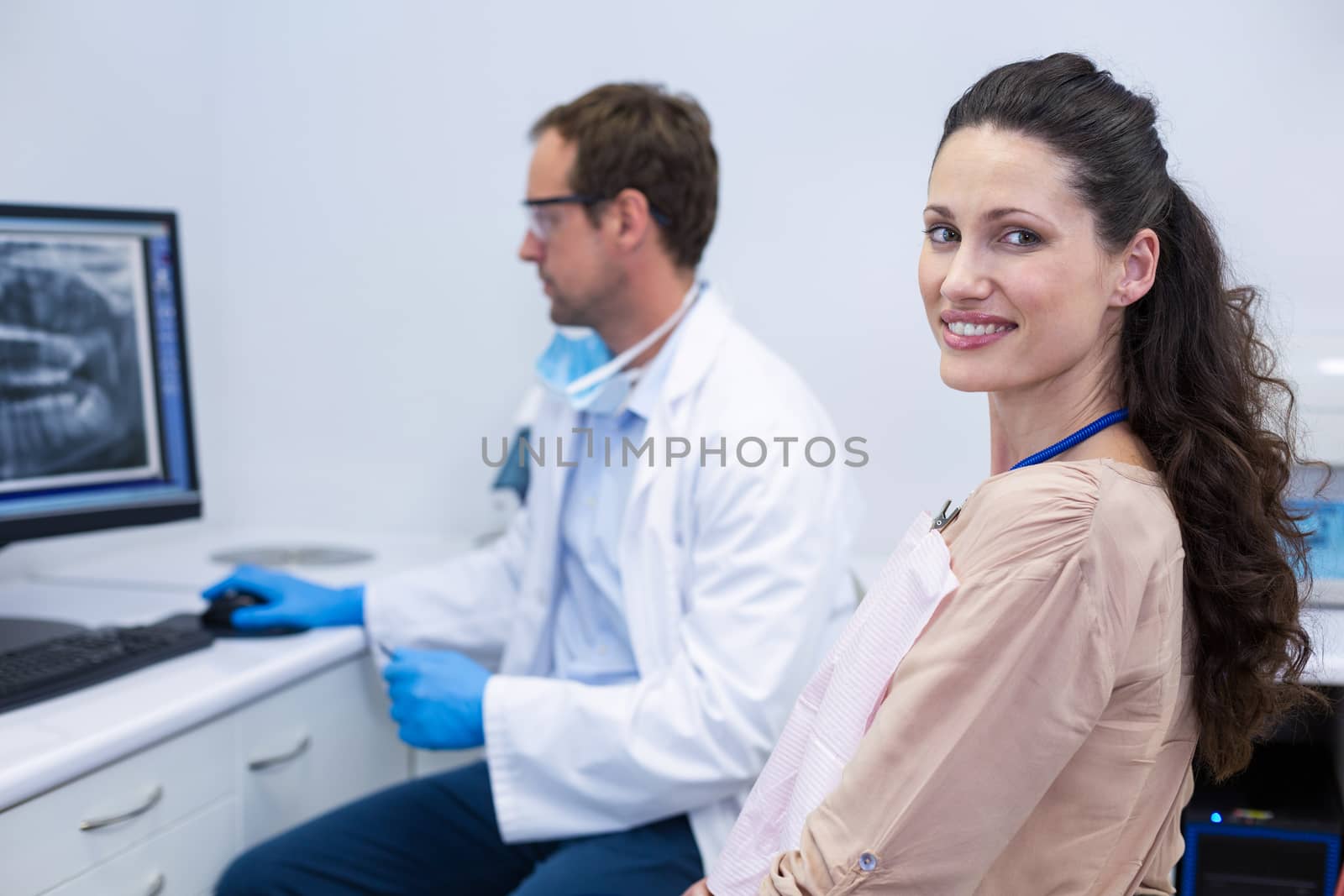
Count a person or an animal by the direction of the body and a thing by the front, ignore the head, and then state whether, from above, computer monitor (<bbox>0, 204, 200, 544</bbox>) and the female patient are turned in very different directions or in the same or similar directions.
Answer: very different directions

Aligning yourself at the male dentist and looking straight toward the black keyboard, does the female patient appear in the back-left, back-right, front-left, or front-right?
back-left

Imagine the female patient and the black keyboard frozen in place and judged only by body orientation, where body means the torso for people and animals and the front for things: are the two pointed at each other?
yes

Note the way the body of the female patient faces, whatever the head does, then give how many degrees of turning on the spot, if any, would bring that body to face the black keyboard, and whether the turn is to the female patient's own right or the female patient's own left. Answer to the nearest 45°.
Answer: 0° — they already face it

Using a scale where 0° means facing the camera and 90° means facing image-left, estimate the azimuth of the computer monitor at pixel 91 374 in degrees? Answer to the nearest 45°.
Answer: approximately 315°

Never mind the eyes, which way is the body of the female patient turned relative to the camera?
to the viewer's left

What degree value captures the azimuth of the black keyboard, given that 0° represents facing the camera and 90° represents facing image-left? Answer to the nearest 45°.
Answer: approximately 315°
